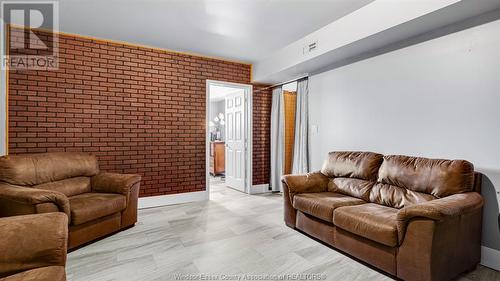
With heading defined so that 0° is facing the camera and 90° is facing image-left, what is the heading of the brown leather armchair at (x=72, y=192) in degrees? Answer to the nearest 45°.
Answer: approximately 315°

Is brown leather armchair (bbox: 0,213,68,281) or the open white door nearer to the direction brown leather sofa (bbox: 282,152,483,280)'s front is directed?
the brown leather armchair

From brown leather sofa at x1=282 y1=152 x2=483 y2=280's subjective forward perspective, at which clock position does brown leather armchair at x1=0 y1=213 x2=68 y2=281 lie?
The brown leather armchair is roughly at 12 o'clock from the brown leather sofa.

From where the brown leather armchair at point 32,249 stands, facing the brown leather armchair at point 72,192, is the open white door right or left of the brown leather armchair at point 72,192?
right

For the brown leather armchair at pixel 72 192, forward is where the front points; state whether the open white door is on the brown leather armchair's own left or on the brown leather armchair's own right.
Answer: on the brown leather armchair's own left

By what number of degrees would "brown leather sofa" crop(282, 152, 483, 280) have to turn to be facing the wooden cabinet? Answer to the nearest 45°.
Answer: approximately 90° to its right

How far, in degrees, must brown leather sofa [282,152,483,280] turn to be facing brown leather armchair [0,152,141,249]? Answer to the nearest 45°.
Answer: approximately 45° to its right

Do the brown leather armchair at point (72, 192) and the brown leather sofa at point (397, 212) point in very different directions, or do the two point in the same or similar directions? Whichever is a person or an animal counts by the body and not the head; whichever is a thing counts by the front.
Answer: very different directions

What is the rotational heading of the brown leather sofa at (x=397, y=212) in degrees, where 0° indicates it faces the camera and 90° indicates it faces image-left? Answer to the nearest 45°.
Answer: approximately 45°
